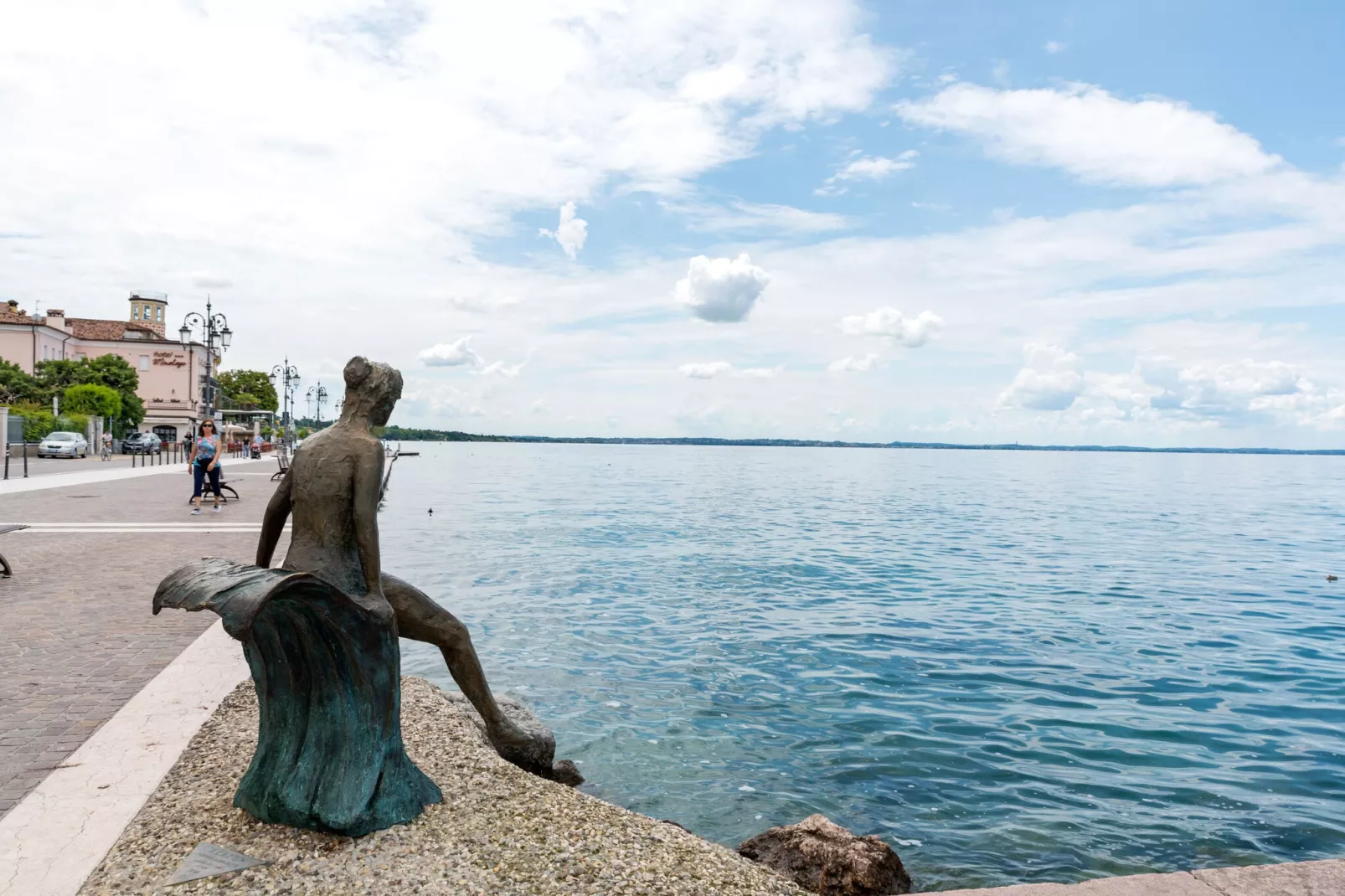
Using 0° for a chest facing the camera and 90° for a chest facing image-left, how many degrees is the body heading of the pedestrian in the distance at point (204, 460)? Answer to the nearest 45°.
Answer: approximately 0°

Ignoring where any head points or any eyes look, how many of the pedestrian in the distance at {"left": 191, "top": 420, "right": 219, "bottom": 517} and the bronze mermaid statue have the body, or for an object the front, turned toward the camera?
1

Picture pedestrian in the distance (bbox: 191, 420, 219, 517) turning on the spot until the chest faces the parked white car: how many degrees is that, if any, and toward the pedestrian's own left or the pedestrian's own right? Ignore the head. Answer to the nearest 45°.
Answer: approximately 180°

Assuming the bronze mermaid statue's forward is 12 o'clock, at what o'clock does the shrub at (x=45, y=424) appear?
The shrub is roughly at 10 o'clock from the bronze mermaid statue.

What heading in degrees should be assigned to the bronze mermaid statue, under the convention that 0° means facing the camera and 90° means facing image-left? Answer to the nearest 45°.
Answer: approximately 225°

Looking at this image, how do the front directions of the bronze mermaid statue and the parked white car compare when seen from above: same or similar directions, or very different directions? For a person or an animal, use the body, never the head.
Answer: very different directions

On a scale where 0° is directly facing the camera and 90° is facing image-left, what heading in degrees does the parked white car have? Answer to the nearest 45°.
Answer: approximately 45°

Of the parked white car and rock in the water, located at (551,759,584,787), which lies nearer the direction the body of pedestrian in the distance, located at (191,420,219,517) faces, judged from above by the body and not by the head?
the rock in the water

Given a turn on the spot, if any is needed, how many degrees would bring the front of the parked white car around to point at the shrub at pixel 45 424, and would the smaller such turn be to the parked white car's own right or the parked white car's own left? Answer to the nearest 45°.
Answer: approximately 135° to the parked white car's own right

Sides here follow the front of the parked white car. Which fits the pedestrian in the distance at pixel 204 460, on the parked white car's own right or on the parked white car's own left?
on the parked white car's own left
